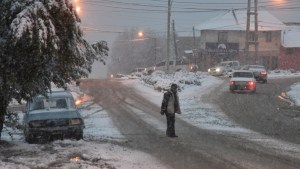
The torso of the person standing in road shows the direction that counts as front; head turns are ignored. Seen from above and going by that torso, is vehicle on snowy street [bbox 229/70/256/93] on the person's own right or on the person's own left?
on the person's own left

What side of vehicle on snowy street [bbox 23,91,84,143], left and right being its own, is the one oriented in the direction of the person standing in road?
left

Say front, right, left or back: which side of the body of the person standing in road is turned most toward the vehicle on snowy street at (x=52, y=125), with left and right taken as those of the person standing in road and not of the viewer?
right

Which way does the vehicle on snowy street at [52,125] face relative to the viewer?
toward the camera

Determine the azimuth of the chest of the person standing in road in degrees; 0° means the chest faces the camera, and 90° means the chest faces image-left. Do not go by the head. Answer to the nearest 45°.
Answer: approximately 315°
